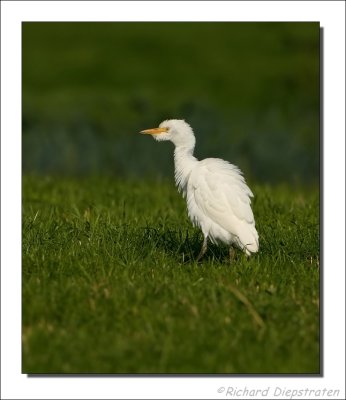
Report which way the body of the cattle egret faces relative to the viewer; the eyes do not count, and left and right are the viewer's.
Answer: facing to the left of the viewer
